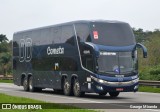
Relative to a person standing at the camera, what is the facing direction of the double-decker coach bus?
facing the viewer and to the right of the viewer
